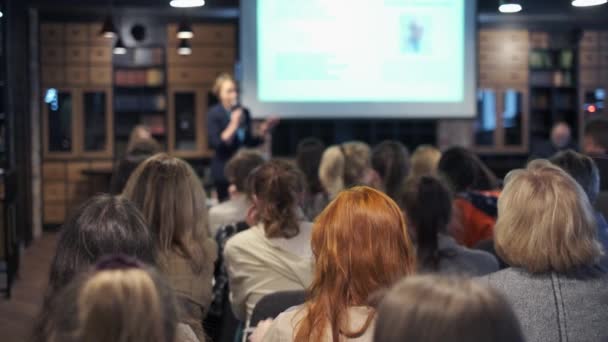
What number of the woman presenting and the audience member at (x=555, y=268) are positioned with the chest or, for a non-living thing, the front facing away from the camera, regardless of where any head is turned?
1

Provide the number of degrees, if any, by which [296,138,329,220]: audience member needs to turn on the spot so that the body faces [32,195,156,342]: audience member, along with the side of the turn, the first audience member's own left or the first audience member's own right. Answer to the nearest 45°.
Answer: approximately 180°

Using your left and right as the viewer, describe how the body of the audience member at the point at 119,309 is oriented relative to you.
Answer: facing away from the viewer

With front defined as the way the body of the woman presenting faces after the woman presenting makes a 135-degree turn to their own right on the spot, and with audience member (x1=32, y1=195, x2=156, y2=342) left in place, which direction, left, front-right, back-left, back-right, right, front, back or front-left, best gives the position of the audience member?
left

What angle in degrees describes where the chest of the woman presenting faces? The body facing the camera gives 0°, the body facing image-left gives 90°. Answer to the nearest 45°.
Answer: approximately 315°

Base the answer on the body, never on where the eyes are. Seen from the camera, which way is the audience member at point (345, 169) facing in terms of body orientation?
away from the camera

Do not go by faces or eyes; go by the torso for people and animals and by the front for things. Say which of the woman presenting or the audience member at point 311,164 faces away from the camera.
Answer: the audience member

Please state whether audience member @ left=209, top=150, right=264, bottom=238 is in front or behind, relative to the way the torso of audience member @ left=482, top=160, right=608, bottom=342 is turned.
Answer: in front

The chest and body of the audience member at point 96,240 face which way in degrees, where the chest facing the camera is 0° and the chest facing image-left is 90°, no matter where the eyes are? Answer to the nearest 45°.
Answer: approximately 180°

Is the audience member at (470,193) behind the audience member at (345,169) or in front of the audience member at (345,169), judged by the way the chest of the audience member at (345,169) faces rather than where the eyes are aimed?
behind

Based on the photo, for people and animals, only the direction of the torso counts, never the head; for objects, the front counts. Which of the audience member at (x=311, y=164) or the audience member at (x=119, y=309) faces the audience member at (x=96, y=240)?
the audience member at (x=119, y=309)

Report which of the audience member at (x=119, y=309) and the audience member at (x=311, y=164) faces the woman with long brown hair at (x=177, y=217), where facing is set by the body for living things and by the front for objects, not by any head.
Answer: the audience member at (x=119, y=309)

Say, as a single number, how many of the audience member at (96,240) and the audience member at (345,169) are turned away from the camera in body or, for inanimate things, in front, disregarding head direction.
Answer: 2

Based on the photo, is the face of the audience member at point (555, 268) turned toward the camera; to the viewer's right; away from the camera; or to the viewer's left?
away from the camera

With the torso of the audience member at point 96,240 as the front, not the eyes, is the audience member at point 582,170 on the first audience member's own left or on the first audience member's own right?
on the first audience member's own right

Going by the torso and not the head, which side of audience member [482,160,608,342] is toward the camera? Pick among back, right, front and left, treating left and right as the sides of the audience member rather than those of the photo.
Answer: back

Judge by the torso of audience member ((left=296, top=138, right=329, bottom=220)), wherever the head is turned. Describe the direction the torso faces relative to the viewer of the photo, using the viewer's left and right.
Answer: facing away from the viewer

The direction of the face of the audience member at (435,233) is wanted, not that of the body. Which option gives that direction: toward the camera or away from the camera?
away from the camera

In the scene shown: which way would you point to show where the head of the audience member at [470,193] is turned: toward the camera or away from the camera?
away from the camera

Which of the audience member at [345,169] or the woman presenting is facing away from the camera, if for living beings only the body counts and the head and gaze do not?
the audience member
